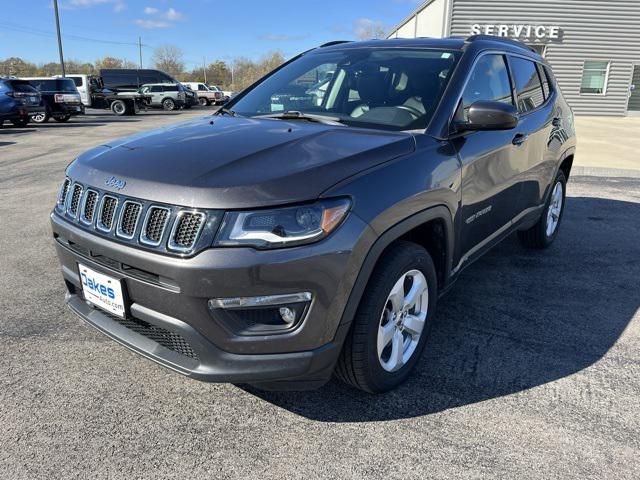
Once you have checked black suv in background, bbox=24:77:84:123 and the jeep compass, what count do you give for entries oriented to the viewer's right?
0

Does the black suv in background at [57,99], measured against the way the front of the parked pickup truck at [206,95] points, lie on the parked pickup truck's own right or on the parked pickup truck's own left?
on the parked pickup truck's own right

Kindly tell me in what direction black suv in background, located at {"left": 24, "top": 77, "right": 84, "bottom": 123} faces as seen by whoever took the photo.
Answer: facing away from the viewer and to the left of the viewer

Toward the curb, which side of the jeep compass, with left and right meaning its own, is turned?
back

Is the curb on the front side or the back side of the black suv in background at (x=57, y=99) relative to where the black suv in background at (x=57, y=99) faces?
on the back side

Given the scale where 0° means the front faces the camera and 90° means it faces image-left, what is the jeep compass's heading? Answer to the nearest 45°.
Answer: approximately 45°

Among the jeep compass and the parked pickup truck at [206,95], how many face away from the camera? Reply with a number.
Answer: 0

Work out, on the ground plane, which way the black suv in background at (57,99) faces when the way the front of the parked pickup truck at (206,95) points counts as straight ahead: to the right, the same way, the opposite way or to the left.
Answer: the opposite way

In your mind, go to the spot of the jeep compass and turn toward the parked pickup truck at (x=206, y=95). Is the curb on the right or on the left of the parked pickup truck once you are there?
right

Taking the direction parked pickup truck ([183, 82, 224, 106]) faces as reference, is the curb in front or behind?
in front
